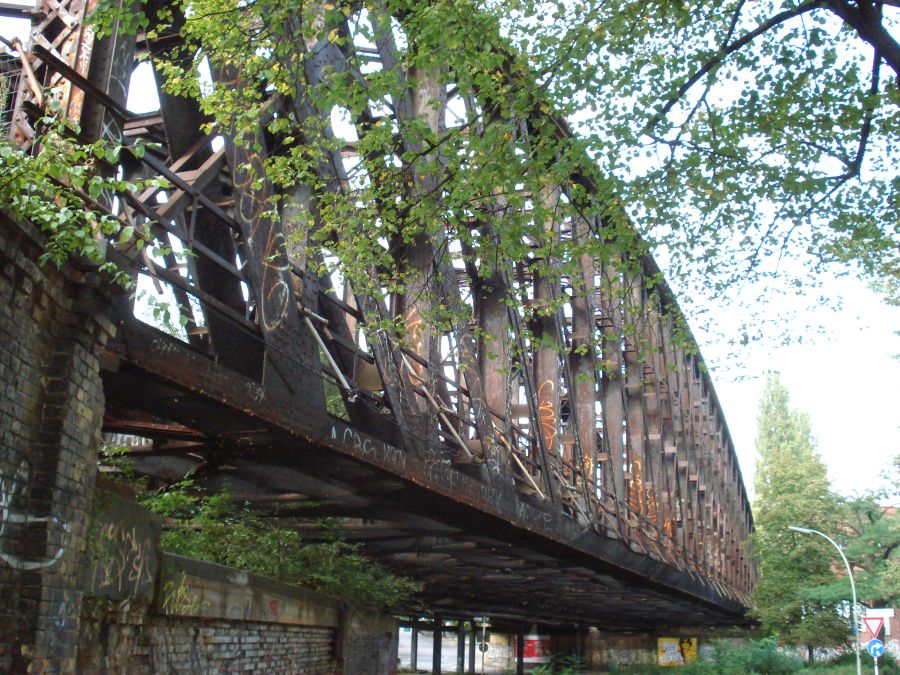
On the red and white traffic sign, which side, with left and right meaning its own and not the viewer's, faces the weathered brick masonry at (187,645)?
front

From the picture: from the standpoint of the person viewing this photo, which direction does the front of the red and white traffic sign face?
facing the viewer

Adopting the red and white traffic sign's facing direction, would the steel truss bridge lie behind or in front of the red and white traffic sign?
in front

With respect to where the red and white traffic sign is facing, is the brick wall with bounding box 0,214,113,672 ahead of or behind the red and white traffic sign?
ahead
